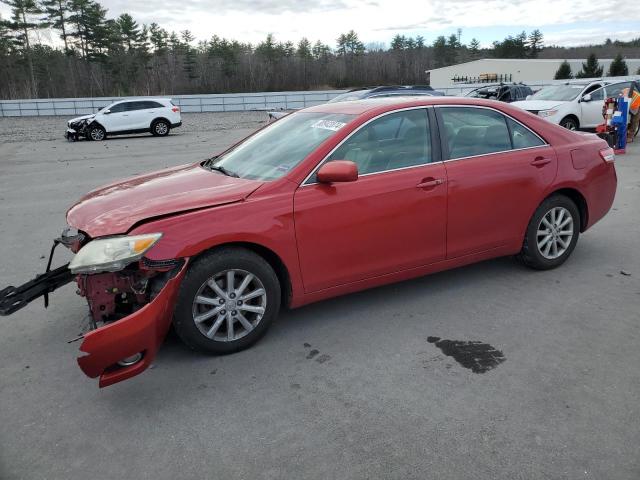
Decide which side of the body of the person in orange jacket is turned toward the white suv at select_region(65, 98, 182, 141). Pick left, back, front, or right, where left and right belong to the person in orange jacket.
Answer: front

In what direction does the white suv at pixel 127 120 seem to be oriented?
to the viewer's left

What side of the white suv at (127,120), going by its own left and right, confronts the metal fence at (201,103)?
right

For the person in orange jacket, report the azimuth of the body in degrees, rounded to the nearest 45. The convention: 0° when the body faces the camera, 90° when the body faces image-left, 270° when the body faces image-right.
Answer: approximately 90°

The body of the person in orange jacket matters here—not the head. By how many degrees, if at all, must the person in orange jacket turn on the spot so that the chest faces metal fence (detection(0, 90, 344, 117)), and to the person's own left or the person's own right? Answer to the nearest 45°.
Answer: approximately 45° to the person's own right

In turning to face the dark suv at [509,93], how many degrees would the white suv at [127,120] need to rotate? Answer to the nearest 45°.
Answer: approximately 180°

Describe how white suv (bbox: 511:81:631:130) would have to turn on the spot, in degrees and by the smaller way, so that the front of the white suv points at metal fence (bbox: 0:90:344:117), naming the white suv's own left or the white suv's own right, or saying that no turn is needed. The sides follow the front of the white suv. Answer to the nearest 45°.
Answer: approximately 90° to the white suv's own right

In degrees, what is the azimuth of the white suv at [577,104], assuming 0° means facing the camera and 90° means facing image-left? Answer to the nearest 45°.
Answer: approximately 45°

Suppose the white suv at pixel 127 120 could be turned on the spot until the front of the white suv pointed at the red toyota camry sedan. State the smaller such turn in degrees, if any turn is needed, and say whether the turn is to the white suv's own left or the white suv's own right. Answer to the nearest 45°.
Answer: approximately 90° to the white suv's own left
